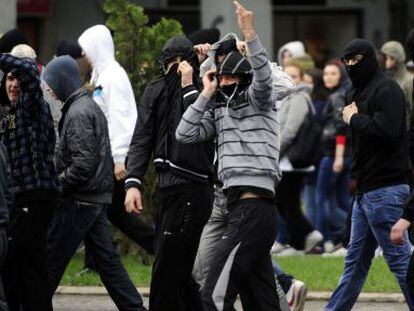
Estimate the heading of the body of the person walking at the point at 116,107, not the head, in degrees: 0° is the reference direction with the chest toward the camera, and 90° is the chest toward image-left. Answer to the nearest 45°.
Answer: approximately 90°

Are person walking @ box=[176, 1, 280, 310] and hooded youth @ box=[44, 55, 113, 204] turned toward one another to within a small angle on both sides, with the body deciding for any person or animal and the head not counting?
no

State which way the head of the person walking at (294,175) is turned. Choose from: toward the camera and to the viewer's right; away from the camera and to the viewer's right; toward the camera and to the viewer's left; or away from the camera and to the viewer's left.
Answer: toward the camera and to the viewer's left

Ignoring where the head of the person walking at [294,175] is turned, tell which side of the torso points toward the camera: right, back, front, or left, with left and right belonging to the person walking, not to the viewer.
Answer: left

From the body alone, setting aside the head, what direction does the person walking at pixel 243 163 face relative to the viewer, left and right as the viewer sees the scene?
facing the viewer and to the left of the viewer

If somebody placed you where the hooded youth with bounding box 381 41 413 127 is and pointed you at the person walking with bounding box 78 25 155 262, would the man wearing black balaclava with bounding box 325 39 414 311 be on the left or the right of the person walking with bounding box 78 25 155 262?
left

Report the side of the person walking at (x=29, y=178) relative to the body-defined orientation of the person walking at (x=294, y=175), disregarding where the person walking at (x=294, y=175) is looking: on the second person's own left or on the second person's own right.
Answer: on the second person's own left
